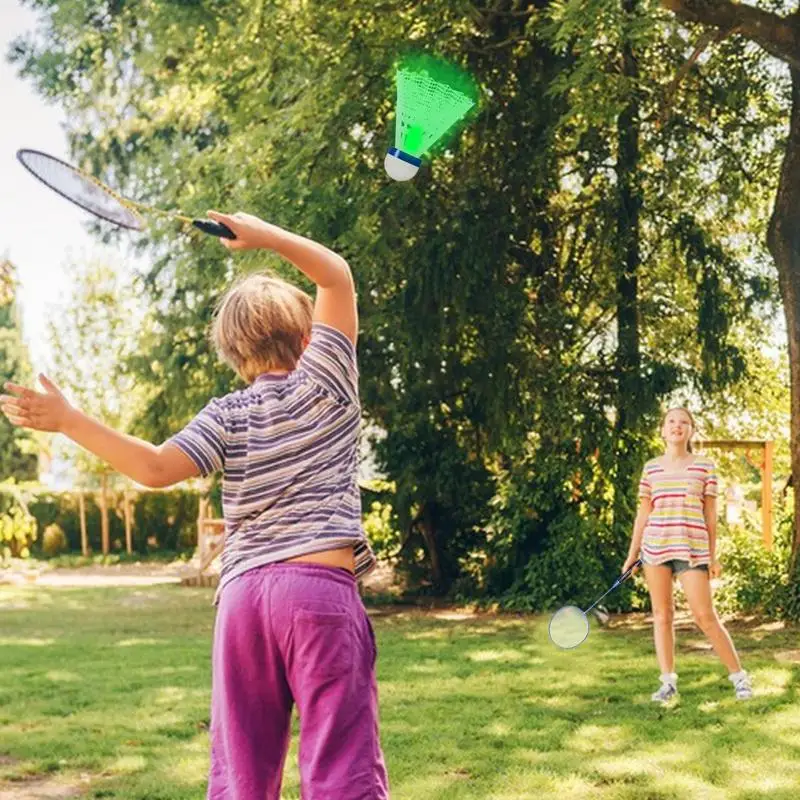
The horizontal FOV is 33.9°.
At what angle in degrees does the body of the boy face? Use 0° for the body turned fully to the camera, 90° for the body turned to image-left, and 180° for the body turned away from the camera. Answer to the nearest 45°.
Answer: approximately 180°

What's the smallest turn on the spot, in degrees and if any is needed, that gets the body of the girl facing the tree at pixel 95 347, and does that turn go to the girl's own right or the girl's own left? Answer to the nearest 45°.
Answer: approximately 135° to the girl's own right

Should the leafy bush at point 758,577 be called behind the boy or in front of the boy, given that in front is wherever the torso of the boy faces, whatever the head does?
in front

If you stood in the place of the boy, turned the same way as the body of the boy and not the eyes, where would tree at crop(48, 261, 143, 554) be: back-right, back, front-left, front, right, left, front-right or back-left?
front

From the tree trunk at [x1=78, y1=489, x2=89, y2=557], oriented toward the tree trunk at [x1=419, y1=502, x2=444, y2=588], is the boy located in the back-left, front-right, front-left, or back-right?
front-right

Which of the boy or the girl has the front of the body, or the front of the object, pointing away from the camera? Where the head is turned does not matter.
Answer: the boy

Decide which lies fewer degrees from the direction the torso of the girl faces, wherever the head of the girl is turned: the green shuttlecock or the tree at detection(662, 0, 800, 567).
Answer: the green shuttlecock

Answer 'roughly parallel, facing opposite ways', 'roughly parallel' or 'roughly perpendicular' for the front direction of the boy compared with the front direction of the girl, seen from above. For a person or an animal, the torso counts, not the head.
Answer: roughly parallel, facing opposite ways

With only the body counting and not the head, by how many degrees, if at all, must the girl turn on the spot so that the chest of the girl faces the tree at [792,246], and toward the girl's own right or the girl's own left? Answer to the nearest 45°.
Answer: approximately 180°

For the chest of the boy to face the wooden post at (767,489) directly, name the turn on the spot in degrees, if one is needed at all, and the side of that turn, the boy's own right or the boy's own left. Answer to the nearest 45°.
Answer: approximately 45° to the boy's own right

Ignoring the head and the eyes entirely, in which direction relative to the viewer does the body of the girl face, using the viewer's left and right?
facing the viewer

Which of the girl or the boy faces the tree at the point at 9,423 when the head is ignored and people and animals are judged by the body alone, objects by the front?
the boy

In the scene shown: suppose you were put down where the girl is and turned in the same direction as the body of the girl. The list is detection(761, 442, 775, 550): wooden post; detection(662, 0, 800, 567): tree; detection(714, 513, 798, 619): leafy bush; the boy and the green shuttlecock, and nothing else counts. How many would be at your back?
3

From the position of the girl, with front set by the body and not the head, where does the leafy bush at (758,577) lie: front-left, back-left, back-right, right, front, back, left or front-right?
back

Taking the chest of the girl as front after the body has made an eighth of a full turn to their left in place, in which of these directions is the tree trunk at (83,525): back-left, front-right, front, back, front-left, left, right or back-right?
back

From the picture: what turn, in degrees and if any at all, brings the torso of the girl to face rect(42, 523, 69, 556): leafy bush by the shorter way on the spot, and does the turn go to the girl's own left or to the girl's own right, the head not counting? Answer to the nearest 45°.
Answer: approximately 135° to the girl's own right

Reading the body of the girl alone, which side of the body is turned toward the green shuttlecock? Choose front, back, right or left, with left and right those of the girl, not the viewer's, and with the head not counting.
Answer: front

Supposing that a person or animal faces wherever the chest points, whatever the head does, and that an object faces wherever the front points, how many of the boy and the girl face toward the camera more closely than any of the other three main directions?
1

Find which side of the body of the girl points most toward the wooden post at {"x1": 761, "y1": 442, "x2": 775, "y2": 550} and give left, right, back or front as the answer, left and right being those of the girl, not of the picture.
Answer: back
